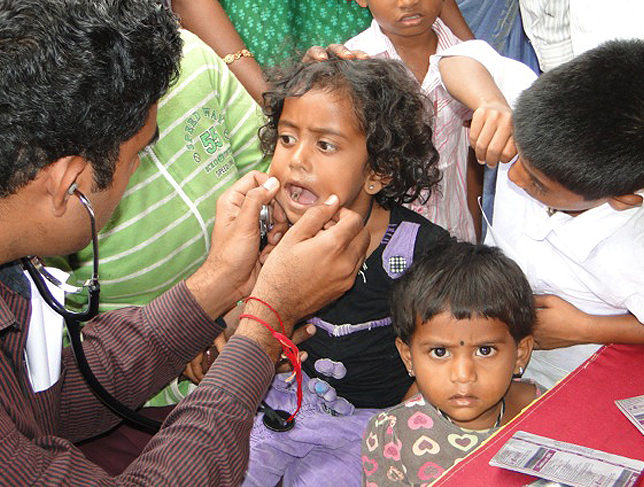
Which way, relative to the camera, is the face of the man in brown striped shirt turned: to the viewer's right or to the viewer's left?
to the viewer's right

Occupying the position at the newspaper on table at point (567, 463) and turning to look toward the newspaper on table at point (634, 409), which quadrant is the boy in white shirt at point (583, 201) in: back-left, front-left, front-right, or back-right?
front-left

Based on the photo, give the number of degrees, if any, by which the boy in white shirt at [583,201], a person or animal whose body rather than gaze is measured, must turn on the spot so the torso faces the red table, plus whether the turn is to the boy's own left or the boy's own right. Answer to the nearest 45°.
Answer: approximately 45° to the boy's own left

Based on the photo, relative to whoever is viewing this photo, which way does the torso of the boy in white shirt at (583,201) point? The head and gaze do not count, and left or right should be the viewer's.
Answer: facing the viewer and to the left of the viewer

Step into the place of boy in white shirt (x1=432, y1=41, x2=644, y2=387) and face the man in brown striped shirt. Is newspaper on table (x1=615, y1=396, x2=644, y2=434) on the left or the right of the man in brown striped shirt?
left

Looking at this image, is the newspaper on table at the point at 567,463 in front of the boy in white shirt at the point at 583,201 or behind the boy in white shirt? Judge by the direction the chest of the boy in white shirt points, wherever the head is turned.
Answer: in front
